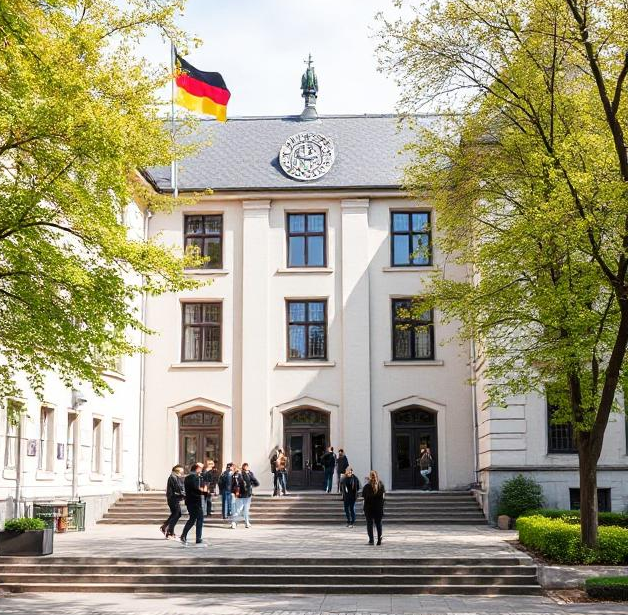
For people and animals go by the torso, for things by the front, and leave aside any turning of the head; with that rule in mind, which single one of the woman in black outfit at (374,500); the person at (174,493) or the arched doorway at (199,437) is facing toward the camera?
the arched doorway

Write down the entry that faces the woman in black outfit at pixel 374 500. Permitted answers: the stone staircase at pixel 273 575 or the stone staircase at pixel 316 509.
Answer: the stone staircase at pixel 316 509

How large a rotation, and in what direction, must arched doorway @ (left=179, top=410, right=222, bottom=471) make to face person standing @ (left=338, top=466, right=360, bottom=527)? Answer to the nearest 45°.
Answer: approximately 45° to its left

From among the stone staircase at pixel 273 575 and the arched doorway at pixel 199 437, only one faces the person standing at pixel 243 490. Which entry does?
the arched doorway

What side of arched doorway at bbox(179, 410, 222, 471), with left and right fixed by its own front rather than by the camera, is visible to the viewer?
front

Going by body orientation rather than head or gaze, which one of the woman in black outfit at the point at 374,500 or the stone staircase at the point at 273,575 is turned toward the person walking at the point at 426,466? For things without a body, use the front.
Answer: the woman in black outfit

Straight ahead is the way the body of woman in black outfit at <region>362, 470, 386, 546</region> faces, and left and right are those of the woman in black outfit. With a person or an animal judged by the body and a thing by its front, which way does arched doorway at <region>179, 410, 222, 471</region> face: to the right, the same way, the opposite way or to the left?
the opposite way

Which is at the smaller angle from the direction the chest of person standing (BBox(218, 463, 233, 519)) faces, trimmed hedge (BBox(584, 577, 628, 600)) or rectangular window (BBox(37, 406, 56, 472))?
the trimmed hedge

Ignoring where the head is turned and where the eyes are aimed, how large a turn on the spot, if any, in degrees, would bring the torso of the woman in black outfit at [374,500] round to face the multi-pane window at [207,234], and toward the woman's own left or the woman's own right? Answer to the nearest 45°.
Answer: approximately 45° to the woman's own left

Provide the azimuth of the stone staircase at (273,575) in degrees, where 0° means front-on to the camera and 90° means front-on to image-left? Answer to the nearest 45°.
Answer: approximately 0°

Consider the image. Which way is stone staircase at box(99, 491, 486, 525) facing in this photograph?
toward the camera

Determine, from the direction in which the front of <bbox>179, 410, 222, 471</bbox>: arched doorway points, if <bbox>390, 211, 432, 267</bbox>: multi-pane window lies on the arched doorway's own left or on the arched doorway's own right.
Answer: on the arched doorway's own left
